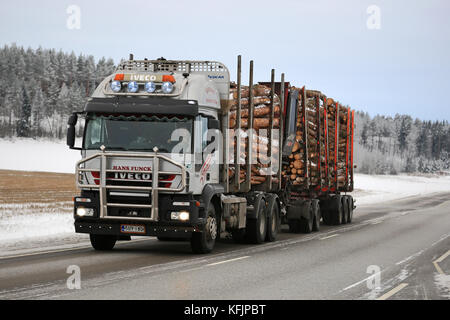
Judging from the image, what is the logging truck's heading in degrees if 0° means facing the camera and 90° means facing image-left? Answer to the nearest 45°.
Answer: approximately 45°
